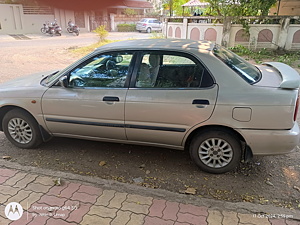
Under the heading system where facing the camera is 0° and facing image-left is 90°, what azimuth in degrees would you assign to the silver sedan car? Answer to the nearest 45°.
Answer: approximately 90°

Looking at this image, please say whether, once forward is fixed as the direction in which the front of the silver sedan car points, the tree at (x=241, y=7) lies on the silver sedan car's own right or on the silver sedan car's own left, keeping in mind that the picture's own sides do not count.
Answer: on the silver sedan car's own right
